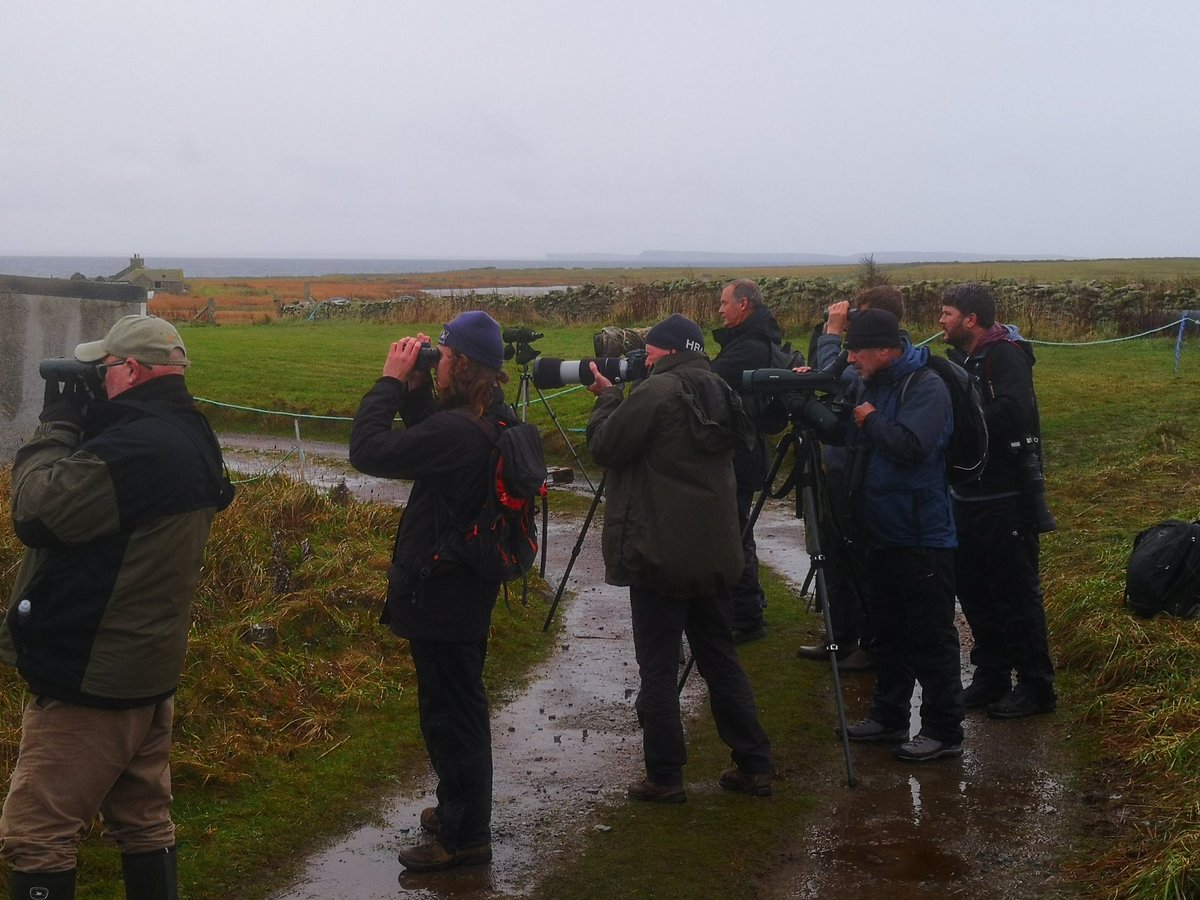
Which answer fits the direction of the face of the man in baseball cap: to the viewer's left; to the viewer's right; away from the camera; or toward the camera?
to the viewer's left

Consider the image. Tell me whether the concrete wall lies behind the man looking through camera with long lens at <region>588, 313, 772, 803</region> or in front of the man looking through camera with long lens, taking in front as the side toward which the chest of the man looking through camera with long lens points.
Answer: in front

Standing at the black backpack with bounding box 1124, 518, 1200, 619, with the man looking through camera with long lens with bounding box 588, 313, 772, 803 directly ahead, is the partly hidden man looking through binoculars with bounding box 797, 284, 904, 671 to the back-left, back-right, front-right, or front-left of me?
front-right

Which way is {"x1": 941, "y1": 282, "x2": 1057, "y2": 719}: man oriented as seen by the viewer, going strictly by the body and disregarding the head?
to the viewer's left

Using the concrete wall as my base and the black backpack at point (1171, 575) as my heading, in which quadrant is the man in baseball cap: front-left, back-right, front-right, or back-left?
front-right

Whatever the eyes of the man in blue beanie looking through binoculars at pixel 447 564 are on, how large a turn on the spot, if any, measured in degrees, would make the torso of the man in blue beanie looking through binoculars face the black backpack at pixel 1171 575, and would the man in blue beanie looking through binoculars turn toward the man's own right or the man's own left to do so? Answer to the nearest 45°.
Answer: approximately 135° to the man's own right

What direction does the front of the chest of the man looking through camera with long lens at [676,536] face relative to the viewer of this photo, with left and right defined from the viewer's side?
facing away from the viewer and to the left of the viewer

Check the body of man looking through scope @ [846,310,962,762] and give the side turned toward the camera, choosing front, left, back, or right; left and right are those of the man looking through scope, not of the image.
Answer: left

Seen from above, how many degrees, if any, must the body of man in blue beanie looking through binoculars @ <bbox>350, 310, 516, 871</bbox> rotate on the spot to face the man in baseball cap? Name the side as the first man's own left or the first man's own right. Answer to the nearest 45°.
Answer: approximately 45° to the first man's own left

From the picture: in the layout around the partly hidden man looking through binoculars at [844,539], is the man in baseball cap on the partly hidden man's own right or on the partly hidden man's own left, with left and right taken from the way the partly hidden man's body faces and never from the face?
on the partly hidden man's own left

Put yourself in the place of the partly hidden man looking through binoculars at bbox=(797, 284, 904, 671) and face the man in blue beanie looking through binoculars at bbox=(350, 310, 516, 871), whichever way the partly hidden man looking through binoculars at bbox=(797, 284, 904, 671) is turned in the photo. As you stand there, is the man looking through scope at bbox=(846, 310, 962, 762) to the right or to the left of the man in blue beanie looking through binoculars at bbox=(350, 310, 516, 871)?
left

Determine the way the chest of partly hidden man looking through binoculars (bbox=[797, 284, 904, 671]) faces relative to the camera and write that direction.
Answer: to the viewer's left
